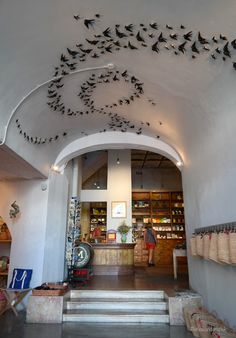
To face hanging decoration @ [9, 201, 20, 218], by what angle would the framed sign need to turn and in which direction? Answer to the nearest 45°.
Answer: approximately 45° to its right

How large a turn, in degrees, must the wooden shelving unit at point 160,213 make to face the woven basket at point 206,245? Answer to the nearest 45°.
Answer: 0° — it already faces it

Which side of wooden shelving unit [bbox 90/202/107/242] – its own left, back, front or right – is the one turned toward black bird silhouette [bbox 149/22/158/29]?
front

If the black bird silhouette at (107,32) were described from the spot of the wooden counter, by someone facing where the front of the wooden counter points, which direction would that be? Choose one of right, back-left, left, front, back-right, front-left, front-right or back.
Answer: front

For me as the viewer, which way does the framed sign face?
facing the viewer

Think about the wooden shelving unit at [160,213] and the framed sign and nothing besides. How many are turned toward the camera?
2

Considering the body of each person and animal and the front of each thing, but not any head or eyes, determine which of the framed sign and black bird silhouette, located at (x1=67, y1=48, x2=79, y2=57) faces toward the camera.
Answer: the framed sign

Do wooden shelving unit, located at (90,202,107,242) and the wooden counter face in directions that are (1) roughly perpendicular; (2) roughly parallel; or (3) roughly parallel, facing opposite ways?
roughly parallel

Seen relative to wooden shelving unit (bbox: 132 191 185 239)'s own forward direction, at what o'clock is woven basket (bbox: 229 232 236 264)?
The woven basket is roughly at 12 o'clock from the wooden shelving unit.

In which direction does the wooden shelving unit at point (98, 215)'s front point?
toward the camera

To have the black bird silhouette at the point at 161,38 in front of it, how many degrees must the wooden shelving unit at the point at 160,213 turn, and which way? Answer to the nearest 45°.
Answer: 0° — it already faces it
